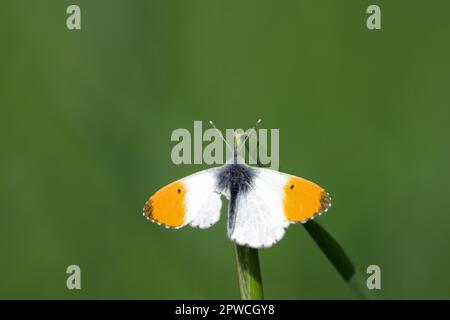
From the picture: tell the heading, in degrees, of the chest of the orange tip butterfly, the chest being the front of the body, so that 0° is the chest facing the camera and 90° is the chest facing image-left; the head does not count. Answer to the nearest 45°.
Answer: approximately 180°
